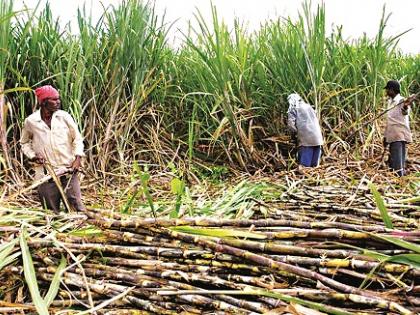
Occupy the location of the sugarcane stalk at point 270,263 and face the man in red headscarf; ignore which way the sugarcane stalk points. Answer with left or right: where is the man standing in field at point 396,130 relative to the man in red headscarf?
right

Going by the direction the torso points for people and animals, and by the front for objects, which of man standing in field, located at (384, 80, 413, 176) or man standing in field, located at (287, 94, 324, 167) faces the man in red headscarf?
man standing in field, located at (384, 80, 413, 176)

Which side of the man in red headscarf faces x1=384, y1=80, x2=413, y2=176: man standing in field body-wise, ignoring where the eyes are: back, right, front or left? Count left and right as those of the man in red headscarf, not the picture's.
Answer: left

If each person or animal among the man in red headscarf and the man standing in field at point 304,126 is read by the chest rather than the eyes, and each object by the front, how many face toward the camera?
1

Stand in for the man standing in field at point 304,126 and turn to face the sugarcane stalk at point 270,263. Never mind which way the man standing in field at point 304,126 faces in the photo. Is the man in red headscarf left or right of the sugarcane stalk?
right

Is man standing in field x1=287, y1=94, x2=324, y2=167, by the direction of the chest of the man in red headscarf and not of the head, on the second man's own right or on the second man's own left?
on the second man's own left

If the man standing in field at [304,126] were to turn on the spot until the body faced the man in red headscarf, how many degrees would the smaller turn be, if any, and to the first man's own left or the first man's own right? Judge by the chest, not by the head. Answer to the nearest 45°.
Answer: approximately 90° to the first man's own left

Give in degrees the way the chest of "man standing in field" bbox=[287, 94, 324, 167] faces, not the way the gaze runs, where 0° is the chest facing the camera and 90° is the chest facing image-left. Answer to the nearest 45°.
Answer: approximately 135°

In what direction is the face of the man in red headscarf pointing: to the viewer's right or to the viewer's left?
to the viewer's right

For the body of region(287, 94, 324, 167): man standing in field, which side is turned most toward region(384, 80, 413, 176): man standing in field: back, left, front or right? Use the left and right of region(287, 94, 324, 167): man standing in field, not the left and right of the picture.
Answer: right
